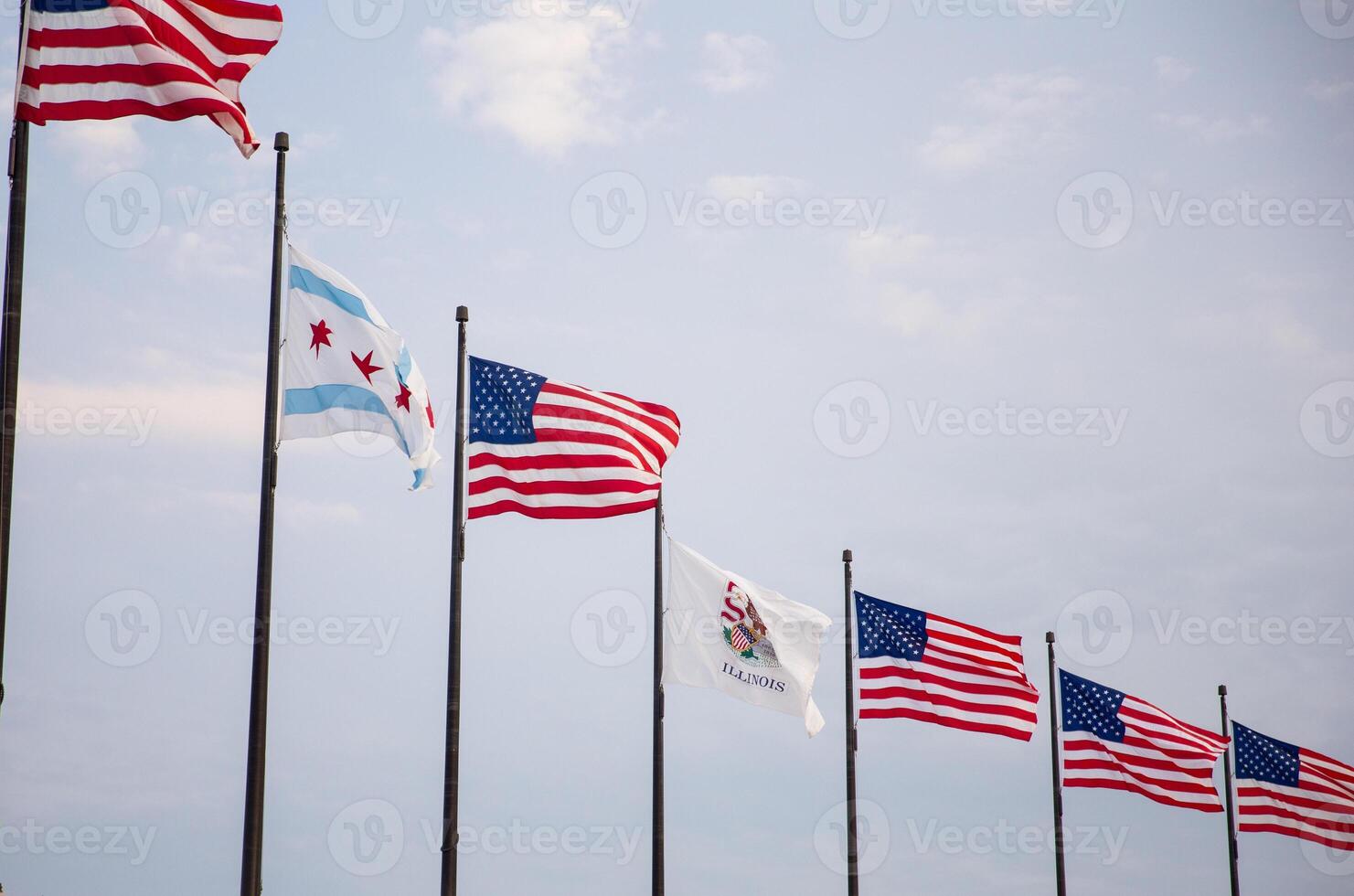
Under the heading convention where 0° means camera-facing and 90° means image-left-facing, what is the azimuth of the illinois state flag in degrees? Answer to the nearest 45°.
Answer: approximately 0°
